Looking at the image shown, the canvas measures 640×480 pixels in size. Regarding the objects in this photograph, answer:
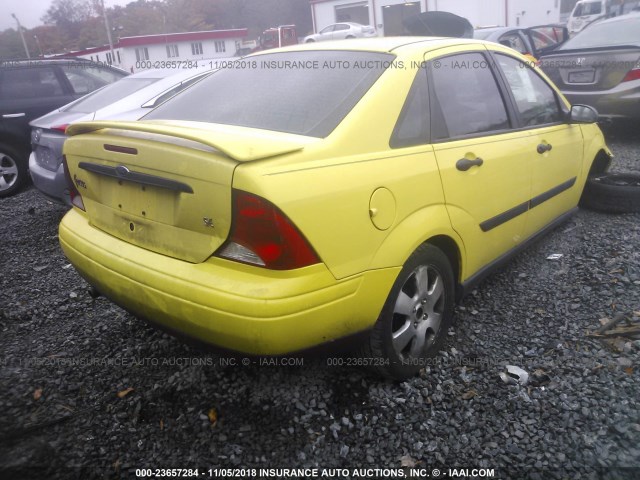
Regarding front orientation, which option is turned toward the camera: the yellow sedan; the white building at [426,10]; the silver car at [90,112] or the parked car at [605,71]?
the white building

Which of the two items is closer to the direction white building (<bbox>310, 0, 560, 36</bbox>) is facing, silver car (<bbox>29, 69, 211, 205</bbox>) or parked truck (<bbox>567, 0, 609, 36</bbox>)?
the silver car

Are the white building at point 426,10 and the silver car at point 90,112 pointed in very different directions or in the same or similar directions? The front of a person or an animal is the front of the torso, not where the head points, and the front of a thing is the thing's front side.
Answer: very different directions

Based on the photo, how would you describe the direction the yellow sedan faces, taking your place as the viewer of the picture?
facing away from the viewer and to the right of the viewer

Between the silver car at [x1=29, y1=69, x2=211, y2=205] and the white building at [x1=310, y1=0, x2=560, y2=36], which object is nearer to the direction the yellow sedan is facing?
the white building

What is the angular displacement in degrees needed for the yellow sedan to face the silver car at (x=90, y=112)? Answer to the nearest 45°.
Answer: approximately 90° to its left

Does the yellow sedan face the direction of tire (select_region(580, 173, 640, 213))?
yes

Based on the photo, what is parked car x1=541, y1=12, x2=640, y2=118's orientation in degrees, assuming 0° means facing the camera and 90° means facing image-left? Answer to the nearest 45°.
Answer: approximately 225°

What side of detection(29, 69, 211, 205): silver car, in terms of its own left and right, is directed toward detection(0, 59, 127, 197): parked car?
left

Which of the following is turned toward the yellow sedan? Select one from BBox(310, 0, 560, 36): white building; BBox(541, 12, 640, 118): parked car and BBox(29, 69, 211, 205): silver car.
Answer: the white building

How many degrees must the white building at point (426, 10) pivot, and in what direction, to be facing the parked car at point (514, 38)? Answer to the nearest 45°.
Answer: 0° — it already faces it

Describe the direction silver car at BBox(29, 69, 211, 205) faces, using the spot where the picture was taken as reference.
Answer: facing away from the viewer and to the right of the viewer

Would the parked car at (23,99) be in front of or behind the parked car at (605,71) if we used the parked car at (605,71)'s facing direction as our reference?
behind
